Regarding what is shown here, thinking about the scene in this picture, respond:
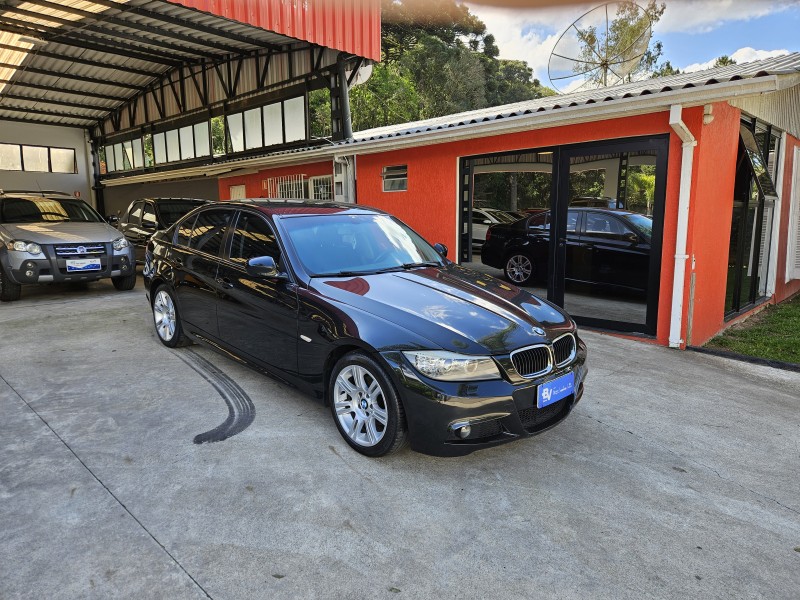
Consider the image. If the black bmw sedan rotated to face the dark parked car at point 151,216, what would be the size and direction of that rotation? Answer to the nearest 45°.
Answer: approximately 180°

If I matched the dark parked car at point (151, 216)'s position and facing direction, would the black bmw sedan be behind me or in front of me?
in front

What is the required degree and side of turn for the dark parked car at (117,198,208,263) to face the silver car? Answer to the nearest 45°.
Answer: approximately 90° to its right

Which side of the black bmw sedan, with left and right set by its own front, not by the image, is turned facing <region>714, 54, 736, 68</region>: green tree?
left

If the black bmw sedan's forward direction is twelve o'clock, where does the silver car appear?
The silver car is roughly at 6 o'clock from the black bmw sedan.
